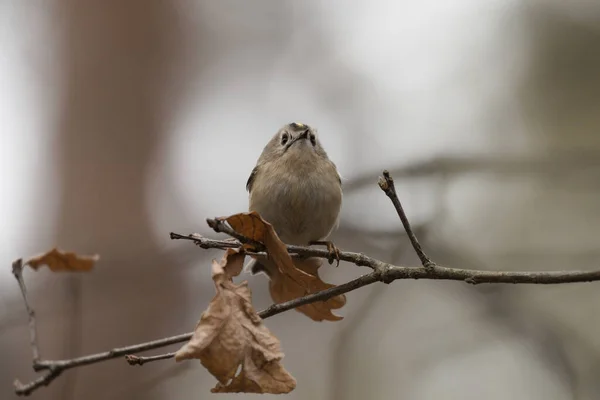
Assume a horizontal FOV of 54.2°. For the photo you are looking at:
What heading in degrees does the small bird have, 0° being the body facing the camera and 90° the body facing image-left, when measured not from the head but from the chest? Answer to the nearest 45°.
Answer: approximately 0°

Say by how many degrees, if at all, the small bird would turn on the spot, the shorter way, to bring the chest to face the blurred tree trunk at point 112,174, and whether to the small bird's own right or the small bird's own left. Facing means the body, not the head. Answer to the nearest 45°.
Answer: approximately 135° to the small bird's own right

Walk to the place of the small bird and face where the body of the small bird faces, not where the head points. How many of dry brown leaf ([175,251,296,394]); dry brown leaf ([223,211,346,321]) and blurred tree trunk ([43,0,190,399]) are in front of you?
2

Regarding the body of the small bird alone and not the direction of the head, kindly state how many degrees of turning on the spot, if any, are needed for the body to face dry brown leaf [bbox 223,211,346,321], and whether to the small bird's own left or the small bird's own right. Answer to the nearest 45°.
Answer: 0° — it already faces it

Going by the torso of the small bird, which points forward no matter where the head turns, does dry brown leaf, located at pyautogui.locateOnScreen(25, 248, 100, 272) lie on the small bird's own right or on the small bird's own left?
on the small bird's own right

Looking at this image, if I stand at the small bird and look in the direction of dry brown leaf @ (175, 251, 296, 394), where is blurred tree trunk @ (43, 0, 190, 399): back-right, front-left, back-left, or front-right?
back-right

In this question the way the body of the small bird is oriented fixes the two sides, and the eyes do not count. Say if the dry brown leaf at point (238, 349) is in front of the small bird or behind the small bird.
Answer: in front
